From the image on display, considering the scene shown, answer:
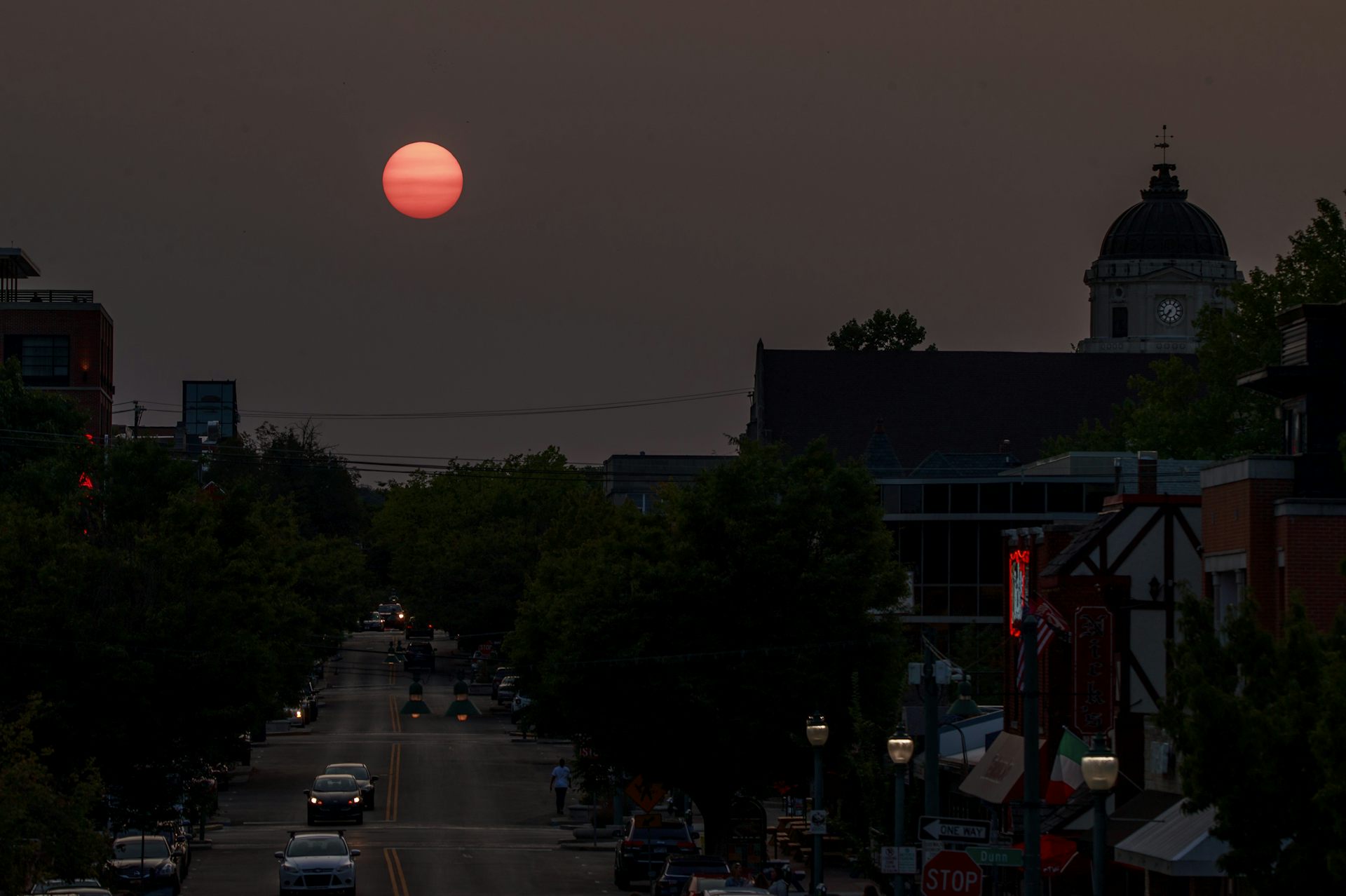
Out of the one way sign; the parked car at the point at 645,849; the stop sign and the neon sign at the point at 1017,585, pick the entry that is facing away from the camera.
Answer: the parked car

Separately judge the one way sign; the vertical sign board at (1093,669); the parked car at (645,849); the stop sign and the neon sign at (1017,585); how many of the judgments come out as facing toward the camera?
4

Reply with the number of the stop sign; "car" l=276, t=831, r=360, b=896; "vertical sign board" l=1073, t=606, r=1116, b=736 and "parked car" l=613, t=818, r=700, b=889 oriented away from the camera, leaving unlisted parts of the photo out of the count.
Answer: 1

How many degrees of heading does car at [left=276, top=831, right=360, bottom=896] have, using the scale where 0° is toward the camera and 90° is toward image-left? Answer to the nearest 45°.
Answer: approximately 0°

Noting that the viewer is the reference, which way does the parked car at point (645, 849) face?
facing away from the viewer
